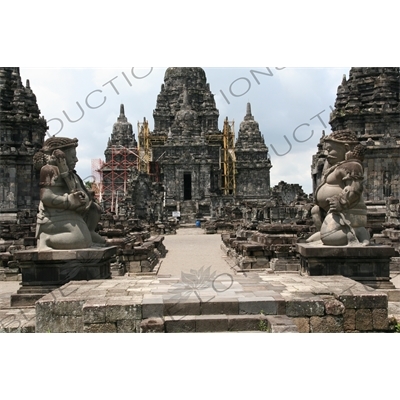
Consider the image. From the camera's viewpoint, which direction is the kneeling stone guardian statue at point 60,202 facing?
to the viewer's right

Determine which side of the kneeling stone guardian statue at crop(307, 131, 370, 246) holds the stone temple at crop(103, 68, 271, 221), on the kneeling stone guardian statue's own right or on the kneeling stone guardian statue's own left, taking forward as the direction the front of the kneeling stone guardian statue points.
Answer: on the kneeling stone guardian statue's own right

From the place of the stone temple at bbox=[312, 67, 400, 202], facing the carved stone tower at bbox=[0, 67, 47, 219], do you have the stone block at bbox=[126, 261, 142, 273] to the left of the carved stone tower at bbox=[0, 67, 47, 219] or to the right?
left

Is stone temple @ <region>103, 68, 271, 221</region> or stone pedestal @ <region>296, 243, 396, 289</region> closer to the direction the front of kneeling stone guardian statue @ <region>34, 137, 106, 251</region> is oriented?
the stone pedestal

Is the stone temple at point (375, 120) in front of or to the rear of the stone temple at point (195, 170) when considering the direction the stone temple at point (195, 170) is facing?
in front

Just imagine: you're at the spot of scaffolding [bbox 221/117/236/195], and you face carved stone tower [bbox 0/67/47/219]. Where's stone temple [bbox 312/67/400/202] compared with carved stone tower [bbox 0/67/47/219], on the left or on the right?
left

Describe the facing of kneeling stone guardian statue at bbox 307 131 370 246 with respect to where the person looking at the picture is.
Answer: facing to the left of the viewer

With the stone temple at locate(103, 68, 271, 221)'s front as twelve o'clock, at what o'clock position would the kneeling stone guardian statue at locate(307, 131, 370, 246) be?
The kneeling stone guardian statue is roughly at 12 o'clock from the stone temple.

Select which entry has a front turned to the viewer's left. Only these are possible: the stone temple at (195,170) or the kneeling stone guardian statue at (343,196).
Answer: the kneeling stone guardian statue

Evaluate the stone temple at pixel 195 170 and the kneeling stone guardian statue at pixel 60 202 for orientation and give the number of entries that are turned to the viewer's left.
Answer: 0

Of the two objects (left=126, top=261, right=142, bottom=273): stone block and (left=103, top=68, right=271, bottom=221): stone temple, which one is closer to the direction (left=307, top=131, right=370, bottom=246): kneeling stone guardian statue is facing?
the stone block

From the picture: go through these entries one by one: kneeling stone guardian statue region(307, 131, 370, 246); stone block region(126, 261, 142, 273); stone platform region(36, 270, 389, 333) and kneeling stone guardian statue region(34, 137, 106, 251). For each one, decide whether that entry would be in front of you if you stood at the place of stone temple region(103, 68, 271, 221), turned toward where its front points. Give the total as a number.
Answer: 4
